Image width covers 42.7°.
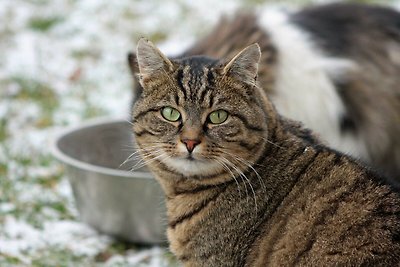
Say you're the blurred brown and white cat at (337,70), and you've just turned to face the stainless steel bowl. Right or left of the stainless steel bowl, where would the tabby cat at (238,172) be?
left

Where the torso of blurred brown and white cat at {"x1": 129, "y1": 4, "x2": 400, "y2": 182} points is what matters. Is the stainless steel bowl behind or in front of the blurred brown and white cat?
in front

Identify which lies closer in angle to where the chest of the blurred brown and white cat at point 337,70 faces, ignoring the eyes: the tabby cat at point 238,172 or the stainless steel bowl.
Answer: the stainless steel bowl

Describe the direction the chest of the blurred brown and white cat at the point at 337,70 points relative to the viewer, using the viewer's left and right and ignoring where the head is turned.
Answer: facing to the left of the viewer

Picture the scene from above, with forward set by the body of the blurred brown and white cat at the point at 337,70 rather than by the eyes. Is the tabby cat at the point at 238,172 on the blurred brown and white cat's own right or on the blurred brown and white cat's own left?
on the blurred brown and white cat's own left
